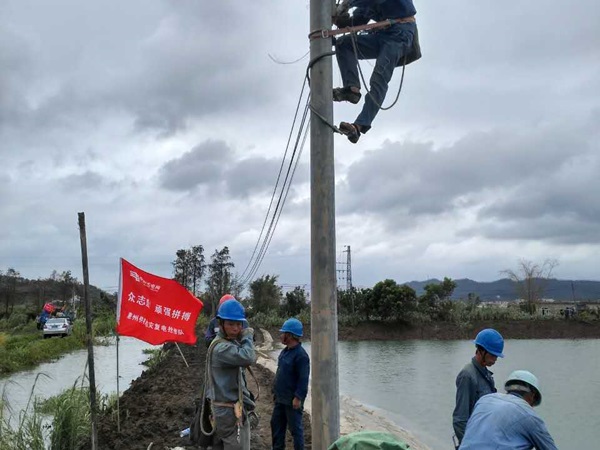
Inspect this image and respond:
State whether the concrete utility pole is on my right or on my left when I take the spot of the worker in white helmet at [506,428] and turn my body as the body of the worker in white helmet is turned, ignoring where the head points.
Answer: on my left

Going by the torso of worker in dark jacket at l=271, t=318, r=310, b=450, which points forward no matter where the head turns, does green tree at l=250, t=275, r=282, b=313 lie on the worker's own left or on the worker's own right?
on the worker's own right

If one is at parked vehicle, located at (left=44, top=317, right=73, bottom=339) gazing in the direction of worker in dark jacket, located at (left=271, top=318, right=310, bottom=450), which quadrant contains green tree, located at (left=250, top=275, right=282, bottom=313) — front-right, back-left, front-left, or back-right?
back-left

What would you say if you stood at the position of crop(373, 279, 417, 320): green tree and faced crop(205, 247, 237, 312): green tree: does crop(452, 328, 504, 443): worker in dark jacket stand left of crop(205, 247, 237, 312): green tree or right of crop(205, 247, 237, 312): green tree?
left
